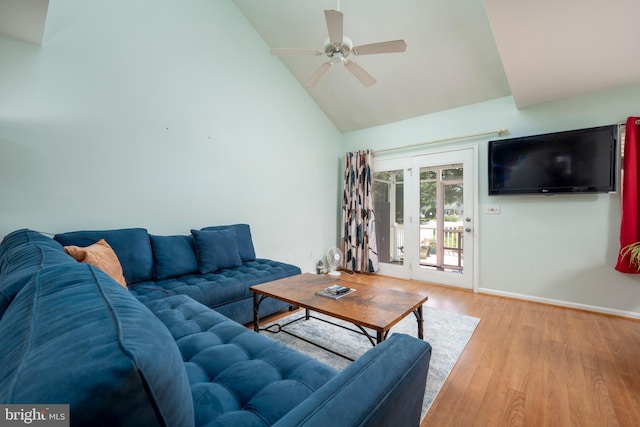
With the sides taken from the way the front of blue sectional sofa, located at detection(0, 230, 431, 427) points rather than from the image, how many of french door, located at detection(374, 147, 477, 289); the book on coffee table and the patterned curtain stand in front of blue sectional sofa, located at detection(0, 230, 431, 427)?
3

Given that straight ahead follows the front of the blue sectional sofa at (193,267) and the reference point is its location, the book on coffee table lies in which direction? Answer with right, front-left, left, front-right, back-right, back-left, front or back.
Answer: front

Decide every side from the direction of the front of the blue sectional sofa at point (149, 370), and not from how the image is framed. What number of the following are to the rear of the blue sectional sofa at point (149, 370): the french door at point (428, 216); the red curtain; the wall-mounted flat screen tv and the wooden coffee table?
0

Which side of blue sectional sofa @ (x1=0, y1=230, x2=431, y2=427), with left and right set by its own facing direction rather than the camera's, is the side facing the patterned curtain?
front

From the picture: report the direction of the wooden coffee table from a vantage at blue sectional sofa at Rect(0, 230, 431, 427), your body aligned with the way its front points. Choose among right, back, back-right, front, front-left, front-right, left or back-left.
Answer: front

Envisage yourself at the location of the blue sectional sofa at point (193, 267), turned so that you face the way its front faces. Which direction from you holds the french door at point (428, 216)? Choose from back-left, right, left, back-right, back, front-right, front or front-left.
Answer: front-left

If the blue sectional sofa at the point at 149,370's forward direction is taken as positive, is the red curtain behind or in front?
in front

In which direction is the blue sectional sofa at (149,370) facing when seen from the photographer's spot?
facing away from the viewer and to the right of the viewer

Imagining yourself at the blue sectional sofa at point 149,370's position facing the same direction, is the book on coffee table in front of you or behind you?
in front

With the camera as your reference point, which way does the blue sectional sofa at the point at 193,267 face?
facing the viewer and to the right of the viewer

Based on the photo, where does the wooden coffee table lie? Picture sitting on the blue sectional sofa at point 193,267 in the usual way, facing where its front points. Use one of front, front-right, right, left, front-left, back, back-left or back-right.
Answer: front

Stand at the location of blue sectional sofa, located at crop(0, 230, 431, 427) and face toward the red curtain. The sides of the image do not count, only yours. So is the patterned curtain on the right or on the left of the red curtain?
left

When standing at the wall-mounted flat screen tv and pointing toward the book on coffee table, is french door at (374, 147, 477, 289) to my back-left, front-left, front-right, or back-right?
front-right

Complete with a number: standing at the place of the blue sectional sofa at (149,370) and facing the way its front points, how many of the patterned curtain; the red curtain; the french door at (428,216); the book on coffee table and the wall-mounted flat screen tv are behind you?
0

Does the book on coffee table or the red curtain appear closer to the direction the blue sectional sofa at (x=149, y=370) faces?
the book on coffee table
